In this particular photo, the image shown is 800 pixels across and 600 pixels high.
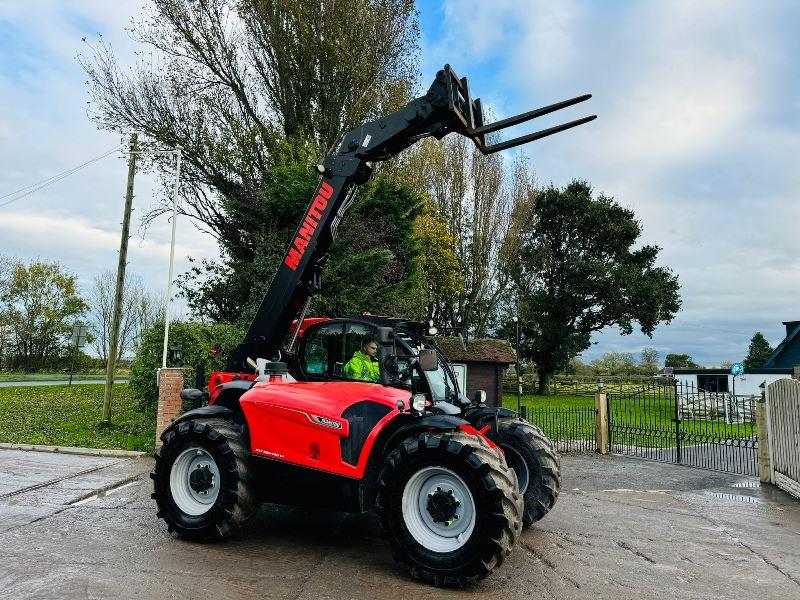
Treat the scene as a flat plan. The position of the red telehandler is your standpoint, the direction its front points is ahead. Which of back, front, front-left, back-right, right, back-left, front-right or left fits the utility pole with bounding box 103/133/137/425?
back

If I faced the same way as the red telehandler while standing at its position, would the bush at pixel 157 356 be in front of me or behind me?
behind

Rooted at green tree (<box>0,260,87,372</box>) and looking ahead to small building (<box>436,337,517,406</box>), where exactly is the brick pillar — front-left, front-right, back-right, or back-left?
front-right

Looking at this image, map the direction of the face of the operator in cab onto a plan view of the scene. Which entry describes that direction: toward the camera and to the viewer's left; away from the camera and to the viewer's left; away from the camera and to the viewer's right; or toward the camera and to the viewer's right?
toward the camera and to the viewer's right

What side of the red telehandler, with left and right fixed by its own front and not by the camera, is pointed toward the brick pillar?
back

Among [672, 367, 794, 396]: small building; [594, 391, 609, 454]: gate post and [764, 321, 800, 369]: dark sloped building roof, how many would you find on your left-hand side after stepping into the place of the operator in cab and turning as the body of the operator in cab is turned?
3

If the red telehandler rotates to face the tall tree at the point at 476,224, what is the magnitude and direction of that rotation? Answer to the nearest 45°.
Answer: approximately 135° to its left

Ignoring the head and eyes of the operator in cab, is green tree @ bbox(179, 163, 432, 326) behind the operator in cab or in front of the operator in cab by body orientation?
behind

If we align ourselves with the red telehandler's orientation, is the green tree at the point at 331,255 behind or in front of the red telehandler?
behind

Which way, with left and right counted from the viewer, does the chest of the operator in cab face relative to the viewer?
facing the viewer and to the right of the viewer

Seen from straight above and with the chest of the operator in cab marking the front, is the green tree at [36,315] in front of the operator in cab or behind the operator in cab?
behind

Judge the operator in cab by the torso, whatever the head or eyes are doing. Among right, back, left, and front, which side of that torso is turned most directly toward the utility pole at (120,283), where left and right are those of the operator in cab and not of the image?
back

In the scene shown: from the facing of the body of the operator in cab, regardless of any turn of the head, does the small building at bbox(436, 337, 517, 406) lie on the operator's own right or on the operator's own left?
on the operator's own left

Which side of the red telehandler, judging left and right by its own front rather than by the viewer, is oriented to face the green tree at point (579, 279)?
left
